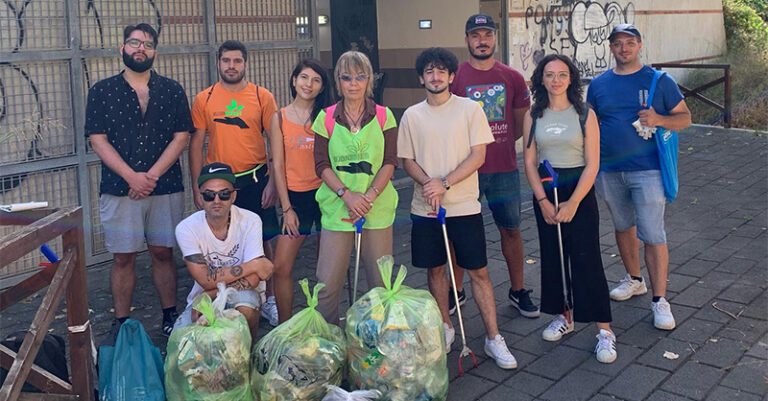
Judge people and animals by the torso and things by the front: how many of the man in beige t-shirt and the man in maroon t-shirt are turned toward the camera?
2

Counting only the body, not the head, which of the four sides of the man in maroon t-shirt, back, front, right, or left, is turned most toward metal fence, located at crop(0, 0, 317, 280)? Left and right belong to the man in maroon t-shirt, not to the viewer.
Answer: right

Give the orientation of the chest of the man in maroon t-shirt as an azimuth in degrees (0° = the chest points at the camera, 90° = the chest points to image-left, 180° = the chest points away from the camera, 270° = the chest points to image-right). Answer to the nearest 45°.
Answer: approximately 0°

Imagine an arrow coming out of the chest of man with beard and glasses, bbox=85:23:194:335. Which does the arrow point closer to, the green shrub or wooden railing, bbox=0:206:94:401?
the wooden railing

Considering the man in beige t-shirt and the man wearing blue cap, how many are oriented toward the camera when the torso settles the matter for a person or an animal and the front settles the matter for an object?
2

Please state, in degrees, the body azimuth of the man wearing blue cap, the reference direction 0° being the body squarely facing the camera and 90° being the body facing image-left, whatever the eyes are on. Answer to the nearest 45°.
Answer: approximately 0°
